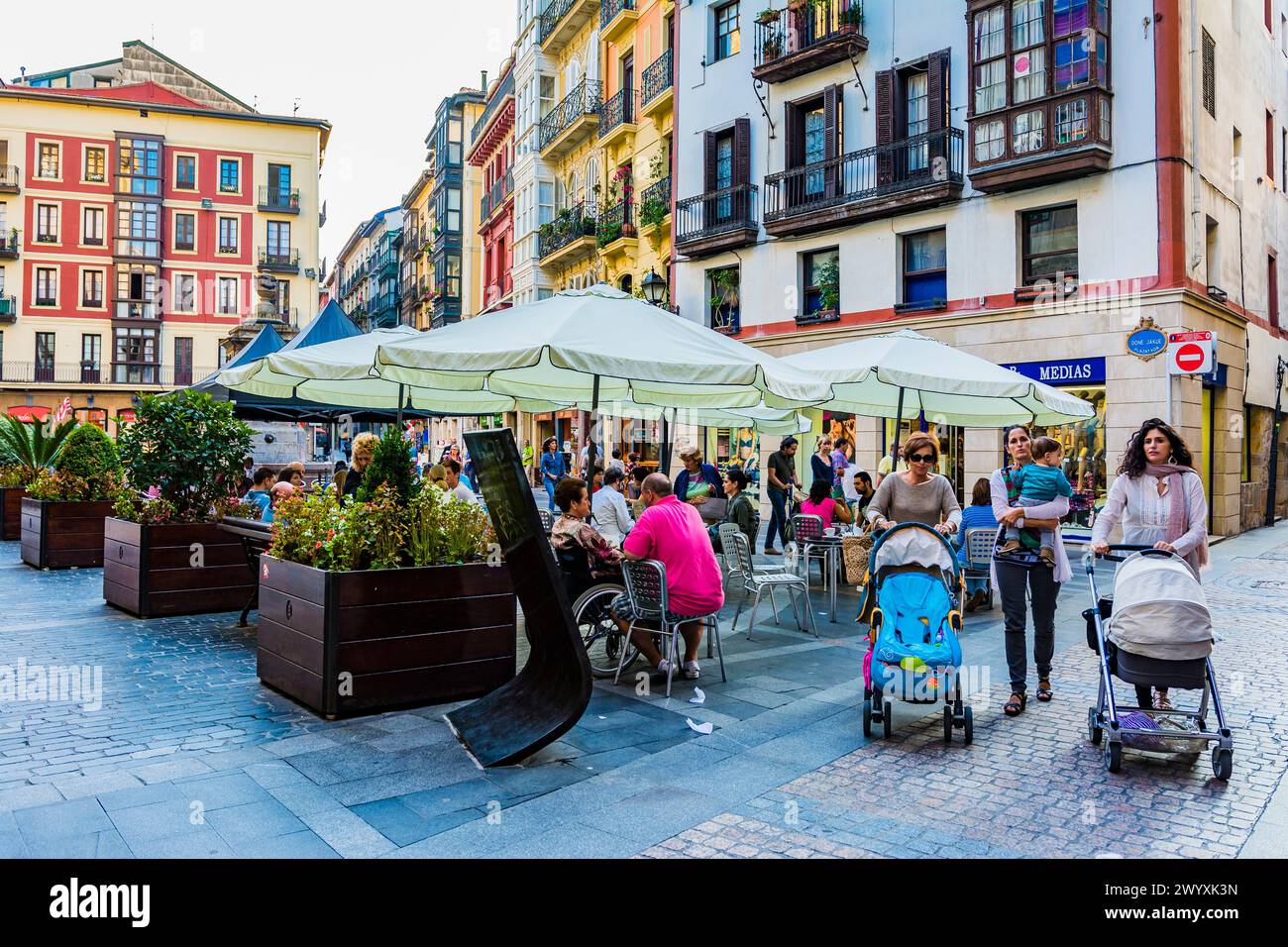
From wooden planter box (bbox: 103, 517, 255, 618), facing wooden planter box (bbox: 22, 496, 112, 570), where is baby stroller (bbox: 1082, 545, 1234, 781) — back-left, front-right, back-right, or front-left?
back-right

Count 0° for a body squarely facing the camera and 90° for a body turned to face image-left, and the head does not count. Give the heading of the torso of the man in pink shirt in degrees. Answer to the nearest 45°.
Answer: approximately 135°

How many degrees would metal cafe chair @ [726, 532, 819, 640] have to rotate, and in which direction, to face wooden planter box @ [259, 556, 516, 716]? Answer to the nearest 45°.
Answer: approximately 135° to its right

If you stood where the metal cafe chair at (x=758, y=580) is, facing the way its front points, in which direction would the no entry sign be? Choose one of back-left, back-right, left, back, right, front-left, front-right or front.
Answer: front-left

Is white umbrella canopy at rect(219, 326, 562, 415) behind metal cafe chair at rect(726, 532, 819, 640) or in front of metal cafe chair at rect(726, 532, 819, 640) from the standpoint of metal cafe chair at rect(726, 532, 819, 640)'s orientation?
behind

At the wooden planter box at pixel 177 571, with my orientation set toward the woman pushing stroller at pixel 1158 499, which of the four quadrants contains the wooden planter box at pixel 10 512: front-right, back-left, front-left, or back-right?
back-left

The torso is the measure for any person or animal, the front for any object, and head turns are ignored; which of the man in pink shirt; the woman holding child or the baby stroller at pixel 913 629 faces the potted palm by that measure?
the man in pink shirt

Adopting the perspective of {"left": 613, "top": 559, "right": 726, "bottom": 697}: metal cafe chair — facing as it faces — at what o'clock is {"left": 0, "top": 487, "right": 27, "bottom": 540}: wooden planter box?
The wooden planter box is roughly at 9 o'clock from the metal cafe chair.

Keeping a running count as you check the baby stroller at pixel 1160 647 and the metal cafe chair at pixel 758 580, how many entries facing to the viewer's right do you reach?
1
